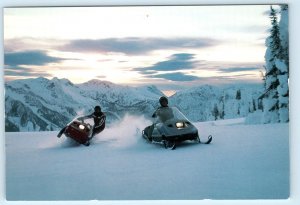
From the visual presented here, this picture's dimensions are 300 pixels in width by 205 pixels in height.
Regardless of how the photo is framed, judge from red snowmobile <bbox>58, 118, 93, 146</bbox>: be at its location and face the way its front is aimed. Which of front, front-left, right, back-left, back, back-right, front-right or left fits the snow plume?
back-left

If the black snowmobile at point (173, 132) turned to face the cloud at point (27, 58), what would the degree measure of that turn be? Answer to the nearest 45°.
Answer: approximately 135° to its right

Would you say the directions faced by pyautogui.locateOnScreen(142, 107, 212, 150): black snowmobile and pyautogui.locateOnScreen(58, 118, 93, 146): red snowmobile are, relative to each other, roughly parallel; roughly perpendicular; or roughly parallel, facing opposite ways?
roughly perpendicular

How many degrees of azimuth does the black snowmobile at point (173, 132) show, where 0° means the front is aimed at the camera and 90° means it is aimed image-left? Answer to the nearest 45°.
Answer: approximately 315°

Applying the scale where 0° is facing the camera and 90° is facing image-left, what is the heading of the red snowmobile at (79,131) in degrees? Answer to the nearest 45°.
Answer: approximately 45°

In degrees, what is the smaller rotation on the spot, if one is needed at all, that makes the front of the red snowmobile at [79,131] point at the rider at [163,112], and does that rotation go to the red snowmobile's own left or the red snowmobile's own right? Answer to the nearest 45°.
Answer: approximately 135° to the red snowmobile's own left

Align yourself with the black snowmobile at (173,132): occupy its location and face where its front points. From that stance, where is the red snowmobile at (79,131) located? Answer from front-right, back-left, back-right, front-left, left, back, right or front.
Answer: back-right

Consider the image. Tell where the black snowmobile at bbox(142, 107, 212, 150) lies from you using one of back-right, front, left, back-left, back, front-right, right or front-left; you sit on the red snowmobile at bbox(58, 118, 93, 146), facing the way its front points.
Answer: back-left
